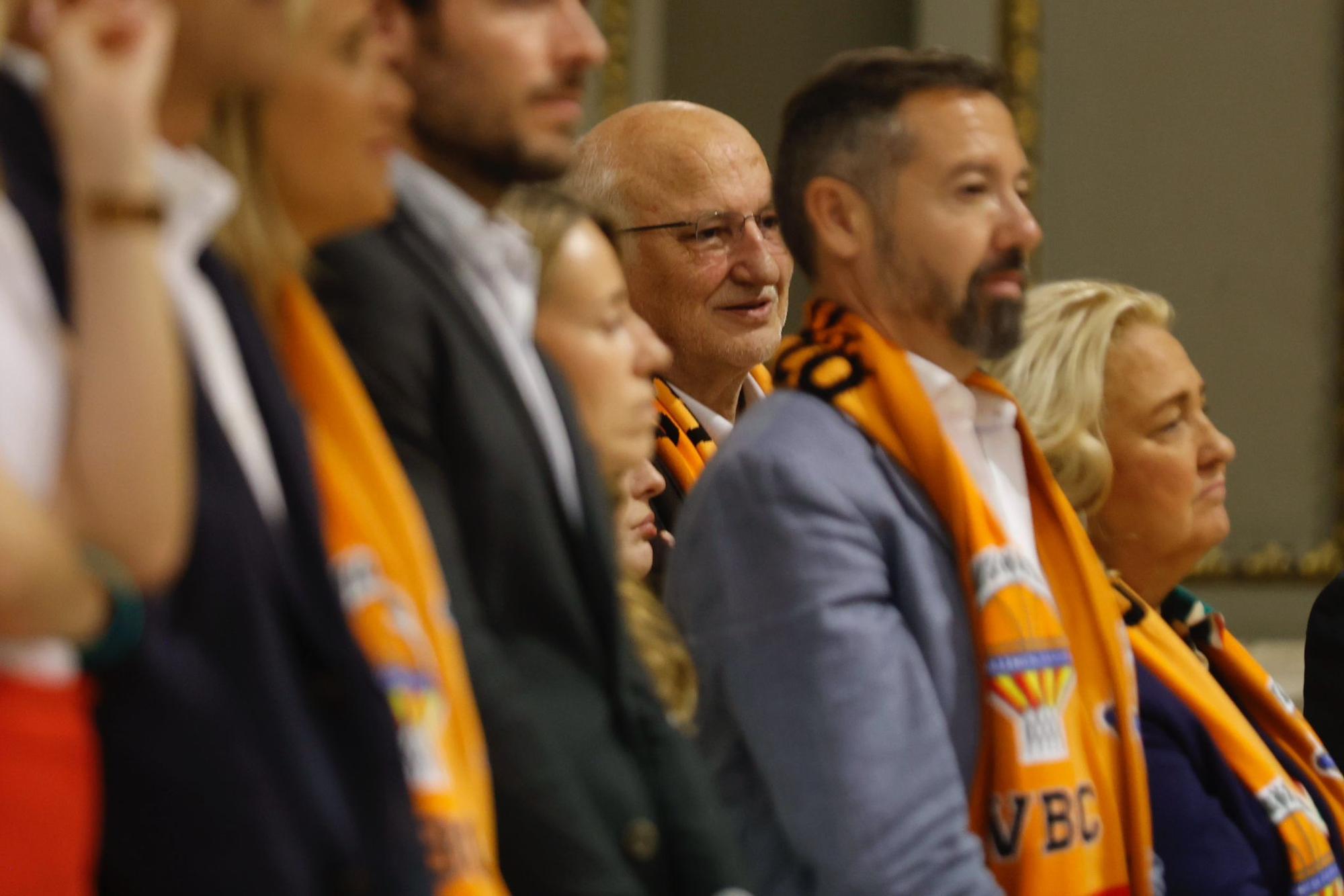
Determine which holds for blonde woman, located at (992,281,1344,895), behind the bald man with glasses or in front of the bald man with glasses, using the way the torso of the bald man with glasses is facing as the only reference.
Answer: in front

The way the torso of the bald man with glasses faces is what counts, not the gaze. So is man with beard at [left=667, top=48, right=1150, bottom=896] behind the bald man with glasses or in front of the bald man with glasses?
in front

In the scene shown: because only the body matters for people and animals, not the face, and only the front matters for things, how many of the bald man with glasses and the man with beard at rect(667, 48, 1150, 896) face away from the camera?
0

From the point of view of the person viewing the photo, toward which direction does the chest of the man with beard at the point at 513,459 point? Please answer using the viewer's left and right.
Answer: facing the viewer and to the right of the viewer

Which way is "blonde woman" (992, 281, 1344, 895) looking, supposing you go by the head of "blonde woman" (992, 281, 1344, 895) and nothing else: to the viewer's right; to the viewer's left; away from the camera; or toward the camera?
to the viewer's right

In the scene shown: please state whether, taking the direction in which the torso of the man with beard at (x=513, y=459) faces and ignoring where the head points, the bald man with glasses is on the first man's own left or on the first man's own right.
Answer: on the first man's own left

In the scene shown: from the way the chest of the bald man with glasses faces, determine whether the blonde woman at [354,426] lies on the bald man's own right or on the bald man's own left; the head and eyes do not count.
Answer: on the bald man's own right

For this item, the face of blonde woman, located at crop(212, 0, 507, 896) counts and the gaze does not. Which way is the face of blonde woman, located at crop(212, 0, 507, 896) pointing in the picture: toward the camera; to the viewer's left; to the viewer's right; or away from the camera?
to the viewer's right

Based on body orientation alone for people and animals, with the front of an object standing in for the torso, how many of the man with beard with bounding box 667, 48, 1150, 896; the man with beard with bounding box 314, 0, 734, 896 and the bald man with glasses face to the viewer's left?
0

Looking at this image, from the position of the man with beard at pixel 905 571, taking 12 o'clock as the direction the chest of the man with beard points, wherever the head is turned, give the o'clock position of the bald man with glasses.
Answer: The bald man with glasses is roughly at 7 o'clock from the man with beard.
